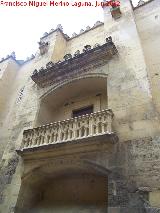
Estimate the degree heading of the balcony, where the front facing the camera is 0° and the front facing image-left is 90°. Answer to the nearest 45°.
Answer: approximately 45°
